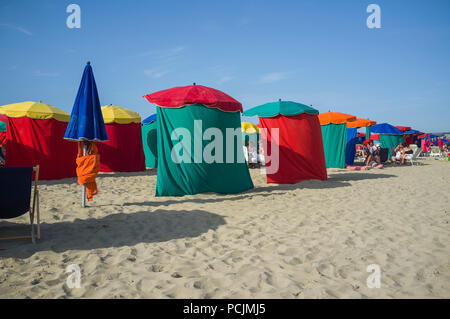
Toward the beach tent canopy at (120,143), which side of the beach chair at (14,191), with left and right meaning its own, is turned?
front

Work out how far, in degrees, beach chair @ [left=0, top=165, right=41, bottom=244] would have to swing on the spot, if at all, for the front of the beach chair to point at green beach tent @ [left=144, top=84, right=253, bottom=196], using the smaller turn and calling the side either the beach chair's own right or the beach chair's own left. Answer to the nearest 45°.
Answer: approximately 45° to the beach chair's own right

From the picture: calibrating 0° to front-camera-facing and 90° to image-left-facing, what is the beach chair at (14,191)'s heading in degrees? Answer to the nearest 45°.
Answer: approximately 180°

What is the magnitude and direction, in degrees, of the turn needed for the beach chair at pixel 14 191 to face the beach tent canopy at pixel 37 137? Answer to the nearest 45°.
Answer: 0° — it already faces it

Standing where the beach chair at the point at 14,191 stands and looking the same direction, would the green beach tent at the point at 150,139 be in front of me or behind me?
in front

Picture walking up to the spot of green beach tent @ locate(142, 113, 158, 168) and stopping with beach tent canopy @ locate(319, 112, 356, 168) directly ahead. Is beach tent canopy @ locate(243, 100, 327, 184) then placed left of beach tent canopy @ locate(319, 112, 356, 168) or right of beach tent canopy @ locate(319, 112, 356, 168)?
right
